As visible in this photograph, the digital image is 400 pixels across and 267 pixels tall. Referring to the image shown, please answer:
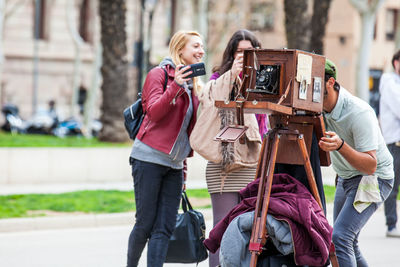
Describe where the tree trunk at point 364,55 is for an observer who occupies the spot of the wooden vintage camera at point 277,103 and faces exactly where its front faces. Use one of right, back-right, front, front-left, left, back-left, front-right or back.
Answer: back-right

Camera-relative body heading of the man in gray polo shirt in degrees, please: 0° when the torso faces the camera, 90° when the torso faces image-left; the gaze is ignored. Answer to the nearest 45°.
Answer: approximately 90°

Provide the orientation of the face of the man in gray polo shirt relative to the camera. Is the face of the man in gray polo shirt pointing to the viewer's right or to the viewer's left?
to the viewer's left

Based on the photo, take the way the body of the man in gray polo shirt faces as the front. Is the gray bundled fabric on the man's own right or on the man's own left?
on the man's own left

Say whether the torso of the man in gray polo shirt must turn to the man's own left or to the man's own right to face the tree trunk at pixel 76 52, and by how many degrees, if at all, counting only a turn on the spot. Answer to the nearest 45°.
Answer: approximately 45° to the man's own right

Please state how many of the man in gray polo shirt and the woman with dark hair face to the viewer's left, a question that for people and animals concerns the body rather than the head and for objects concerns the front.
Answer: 1

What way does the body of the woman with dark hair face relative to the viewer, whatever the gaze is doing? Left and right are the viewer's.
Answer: facing the viewer and to the right of the viewer

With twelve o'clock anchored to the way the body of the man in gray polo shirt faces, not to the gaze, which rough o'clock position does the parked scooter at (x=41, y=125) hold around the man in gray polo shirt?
The parked scooter is roughly at 2 o'clock from the man in gray polo shirt.

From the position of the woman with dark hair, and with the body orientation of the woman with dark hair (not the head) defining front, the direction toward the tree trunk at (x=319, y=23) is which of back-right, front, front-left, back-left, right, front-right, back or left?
back-left

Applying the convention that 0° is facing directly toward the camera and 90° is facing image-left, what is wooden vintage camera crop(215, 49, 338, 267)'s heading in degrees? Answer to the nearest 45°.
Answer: approximately 45°

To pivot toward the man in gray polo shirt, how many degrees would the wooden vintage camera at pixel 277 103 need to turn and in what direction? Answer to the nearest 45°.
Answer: approximately 180°
